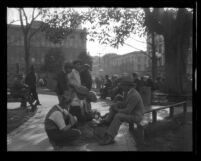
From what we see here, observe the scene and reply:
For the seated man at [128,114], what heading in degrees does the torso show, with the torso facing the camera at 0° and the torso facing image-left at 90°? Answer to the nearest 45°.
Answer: approximately 90°

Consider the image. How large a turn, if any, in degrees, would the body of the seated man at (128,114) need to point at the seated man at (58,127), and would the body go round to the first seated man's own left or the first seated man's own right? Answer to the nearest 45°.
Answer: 0° — they already face them

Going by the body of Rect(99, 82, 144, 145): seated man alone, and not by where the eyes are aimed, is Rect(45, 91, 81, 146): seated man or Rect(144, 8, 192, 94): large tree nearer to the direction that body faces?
the seated man

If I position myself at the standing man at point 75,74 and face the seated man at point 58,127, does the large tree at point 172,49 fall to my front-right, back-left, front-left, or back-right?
back-left

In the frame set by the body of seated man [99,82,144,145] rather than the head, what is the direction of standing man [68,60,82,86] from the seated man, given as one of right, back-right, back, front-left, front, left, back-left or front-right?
front-right

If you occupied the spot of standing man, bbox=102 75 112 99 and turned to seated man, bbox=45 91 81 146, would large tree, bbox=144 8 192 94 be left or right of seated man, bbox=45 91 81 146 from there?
left

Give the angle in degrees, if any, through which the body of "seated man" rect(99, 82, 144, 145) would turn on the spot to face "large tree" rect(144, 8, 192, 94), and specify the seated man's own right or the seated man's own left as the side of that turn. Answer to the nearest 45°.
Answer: approximately 90° to the seated man's own right

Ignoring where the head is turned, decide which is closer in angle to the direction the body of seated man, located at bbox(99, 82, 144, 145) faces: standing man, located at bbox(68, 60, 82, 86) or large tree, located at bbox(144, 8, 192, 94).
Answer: the standing man

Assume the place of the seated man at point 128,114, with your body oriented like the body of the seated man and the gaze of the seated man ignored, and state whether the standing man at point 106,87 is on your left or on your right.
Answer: on your right
